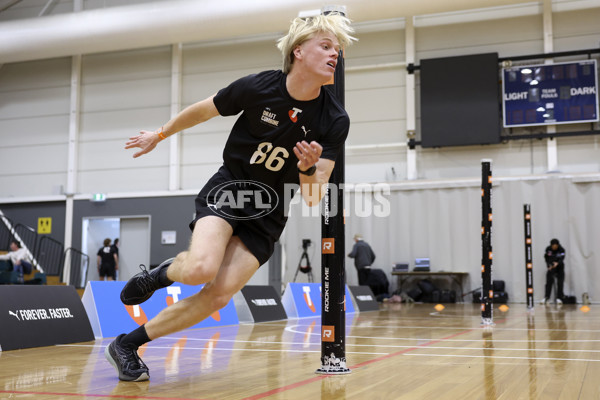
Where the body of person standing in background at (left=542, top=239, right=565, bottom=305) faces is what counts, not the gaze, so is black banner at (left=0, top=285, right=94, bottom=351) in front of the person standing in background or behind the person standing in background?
in front

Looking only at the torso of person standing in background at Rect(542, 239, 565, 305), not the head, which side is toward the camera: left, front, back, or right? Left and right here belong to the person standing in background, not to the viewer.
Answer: front

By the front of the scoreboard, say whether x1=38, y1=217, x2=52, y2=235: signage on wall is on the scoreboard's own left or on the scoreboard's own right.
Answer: on the scoreboard's own right

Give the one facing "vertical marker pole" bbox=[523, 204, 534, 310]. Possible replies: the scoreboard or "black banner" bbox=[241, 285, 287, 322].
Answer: the scoreboard

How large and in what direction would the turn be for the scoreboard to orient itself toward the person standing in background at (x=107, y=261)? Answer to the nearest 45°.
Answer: approximately 90° to its right

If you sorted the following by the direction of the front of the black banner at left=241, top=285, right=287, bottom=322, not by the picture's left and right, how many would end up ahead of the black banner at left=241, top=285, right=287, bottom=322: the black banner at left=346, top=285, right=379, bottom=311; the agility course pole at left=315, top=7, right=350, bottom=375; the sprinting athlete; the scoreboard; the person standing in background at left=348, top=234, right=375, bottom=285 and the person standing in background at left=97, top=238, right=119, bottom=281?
2

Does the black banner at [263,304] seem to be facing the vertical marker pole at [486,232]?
no

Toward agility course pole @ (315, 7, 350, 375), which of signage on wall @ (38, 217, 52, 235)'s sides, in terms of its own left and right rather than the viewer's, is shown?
front

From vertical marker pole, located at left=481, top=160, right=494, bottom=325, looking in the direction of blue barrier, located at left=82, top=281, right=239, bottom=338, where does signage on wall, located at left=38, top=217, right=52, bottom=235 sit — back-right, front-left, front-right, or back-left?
front-right

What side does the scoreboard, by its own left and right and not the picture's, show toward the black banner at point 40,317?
front

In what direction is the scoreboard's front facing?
toward the camera

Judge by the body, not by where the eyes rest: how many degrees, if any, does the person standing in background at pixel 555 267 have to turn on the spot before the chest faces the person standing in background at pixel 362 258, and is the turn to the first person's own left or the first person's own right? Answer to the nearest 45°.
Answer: approximately 90° to the first person's own right

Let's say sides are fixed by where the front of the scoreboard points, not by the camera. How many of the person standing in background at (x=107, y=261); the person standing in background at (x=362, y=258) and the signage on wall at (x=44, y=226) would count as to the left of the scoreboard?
0

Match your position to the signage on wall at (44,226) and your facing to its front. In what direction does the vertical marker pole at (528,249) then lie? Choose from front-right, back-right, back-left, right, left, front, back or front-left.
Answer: front-left

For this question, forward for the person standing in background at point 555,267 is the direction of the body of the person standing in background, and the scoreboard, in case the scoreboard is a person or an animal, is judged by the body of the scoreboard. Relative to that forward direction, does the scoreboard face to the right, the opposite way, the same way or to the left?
the same way

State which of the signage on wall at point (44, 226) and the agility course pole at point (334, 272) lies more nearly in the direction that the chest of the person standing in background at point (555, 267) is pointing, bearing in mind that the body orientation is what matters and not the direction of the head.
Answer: the agility course pole
